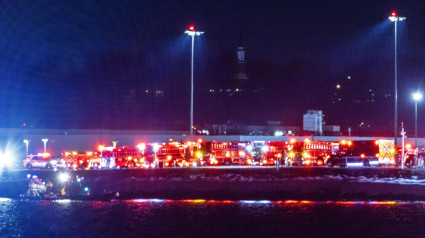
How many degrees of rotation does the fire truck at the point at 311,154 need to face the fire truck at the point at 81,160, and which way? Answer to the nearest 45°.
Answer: approximately 45° to its right

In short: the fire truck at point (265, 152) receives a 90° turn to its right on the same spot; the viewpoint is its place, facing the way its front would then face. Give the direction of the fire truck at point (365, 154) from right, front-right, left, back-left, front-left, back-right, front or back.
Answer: back-right

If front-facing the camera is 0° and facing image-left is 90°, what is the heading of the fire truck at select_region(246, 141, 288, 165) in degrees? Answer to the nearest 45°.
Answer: approximately 45°

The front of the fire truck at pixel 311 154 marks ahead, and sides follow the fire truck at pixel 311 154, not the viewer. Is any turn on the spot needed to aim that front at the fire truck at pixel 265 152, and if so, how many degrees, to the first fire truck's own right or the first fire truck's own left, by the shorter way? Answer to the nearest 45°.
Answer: approximately 45° to the first fire truck's own right

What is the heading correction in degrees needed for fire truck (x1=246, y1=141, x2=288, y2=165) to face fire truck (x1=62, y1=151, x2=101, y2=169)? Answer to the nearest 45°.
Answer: approximately 45° to its right

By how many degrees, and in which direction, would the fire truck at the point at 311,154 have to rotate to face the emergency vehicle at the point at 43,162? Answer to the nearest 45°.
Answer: approximately 45° to its right
